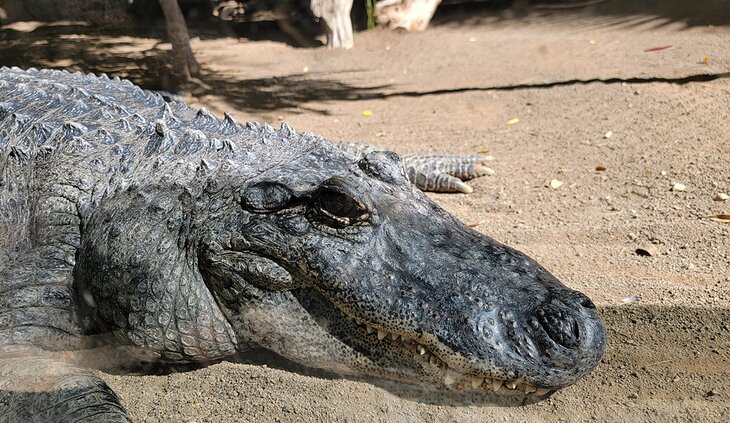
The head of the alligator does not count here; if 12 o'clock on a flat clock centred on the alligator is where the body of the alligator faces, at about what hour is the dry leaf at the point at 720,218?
The dry leaf is roughly at 10 o'clock from the alligator.

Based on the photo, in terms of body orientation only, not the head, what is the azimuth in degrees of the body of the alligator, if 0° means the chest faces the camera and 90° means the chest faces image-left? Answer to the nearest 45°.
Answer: approximately 315°
